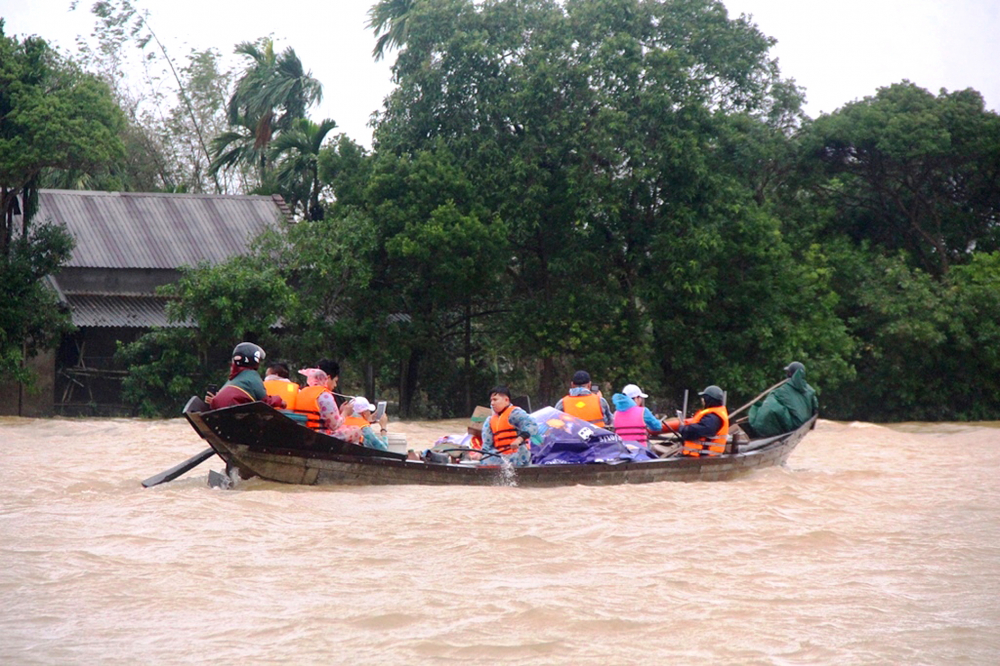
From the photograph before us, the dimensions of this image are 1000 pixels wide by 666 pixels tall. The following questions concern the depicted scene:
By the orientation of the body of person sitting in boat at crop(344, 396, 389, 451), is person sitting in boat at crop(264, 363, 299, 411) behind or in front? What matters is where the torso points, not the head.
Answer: behind

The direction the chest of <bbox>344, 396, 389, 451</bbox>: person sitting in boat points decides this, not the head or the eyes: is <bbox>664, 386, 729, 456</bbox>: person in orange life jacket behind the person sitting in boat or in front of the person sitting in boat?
in front

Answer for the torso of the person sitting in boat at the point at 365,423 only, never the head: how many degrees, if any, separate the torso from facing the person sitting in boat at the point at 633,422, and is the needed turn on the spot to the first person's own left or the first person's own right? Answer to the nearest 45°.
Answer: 0° — they already face them

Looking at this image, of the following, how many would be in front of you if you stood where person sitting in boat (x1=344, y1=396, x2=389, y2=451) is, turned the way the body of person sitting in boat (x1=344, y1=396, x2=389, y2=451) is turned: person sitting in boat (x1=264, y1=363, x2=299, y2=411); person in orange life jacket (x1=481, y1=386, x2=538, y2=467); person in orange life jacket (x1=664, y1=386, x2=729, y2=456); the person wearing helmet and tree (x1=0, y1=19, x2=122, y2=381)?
2

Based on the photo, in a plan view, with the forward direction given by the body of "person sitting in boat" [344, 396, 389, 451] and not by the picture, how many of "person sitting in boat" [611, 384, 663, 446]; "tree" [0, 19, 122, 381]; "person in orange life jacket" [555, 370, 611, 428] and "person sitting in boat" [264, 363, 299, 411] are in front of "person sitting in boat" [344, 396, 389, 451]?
2

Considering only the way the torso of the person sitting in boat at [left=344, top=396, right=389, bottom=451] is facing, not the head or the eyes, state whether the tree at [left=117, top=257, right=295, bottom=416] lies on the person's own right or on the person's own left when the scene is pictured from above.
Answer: on the person's own left

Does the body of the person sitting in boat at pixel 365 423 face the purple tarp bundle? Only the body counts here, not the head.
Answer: yes

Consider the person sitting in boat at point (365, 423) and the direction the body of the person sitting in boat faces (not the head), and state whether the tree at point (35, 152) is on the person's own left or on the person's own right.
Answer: on the person's own left

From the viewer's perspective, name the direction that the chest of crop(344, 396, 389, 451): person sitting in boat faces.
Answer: to the viewer's right

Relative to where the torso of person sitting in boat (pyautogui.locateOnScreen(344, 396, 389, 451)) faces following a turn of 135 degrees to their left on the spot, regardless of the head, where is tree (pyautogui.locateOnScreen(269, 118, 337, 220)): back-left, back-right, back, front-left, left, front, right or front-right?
front-right

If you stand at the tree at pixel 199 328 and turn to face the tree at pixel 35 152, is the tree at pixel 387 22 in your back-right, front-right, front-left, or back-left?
back-right

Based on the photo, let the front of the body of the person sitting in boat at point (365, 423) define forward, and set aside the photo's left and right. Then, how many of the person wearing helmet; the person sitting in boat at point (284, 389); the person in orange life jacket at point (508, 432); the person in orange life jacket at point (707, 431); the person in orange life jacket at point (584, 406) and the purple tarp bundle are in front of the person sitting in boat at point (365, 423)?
4

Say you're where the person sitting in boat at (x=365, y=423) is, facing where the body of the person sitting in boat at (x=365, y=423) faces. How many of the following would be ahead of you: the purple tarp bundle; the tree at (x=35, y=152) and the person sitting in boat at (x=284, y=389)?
1

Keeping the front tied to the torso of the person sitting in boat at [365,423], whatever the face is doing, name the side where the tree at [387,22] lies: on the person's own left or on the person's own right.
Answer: on the person's own left

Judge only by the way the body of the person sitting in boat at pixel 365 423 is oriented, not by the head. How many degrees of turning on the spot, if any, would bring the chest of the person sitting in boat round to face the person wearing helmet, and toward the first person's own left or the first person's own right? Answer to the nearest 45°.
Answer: approximately 135° to the first person's own right

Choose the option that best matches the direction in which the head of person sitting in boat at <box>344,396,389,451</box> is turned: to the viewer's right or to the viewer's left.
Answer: to the viewer's right
